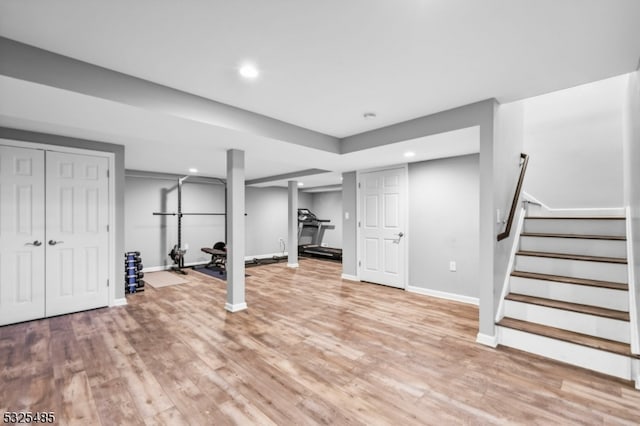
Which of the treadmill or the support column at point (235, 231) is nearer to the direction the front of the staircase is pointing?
the support column

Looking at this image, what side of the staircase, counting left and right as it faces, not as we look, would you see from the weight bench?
right

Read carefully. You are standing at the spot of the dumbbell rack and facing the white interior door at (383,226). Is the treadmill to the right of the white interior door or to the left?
left

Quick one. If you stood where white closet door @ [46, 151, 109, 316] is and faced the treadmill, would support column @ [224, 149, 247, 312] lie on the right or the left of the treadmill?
right

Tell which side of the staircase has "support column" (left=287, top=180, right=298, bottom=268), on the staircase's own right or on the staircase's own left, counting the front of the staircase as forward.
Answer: on the staircase's own right

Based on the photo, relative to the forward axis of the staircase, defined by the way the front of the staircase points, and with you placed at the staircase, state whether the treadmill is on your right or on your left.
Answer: on your right

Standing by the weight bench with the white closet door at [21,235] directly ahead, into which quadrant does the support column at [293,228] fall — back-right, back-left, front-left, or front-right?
back-left

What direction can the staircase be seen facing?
toward the camera

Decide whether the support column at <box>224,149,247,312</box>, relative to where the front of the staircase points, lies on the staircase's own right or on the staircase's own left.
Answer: on the staircase's own right

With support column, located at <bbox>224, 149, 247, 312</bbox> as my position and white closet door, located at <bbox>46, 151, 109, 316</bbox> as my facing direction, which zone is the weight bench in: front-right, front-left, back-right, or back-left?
front-right

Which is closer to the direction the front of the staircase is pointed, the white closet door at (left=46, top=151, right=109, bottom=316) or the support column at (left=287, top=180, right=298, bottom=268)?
the white closet door

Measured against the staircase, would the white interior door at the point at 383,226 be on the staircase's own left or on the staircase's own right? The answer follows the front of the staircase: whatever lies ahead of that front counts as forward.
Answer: on the staircase's own right

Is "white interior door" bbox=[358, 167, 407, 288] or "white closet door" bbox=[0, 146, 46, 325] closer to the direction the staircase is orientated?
the white closet door

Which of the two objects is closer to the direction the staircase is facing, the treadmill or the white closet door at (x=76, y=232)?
the white closet door
